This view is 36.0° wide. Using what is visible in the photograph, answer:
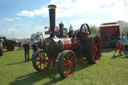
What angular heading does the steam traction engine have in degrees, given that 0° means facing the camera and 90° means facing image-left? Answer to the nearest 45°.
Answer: approximately 45°
